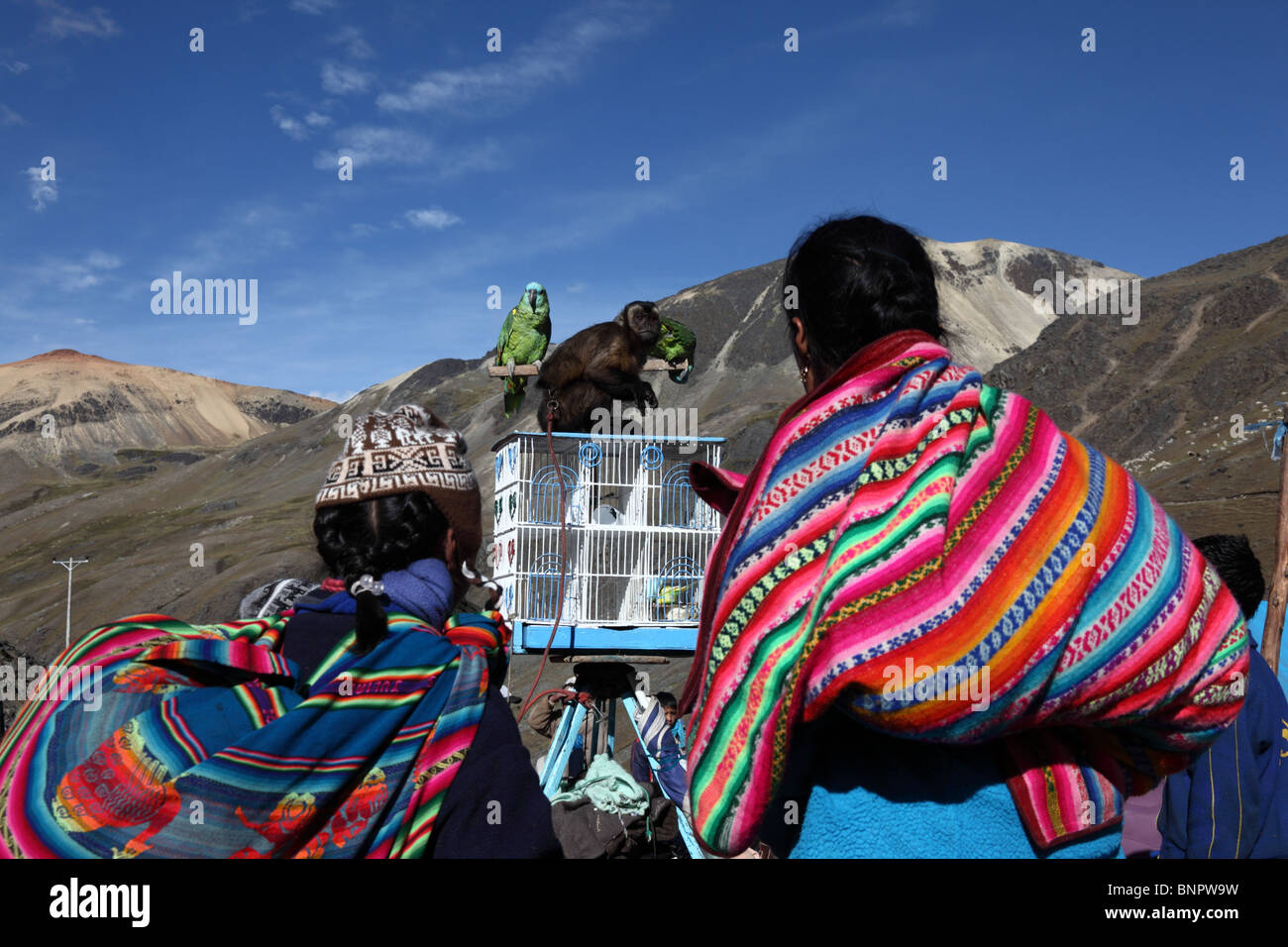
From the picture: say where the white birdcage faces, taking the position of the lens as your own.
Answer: facing the viewer

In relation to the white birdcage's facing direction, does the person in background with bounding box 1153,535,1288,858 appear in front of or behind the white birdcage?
in front

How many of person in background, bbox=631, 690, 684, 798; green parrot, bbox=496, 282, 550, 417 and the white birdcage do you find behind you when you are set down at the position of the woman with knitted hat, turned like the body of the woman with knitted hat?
0

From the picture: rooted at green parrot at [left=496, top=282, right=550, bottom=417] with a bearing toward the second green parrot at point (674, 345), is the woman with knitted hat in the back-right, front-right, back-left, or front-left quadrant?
back-right

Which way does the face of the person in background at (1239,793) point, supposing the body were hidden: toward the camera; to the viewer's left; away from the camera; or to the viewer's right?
away from the camera

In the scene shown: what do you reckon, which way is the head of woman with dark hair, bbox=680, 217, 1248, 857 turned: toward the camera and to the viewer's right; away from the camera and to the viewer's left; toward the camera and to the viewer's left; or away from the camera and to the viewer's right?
away from the camera and to the viewer's left

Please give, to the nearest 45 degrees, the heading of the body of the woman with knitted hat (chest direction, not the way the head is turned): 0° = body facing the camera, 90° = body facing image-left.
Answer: approximately 225°

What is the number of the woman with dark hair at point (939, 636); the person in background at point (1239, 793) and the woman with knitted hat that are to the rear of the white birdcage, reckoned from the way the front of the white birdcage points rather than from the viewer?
0

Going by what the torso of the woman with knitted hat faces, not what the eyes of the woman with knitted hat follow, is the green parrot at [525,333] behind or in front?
in front

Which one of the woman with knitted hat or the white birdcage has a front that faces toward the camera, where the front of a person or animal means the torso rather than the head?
the white birdcage
